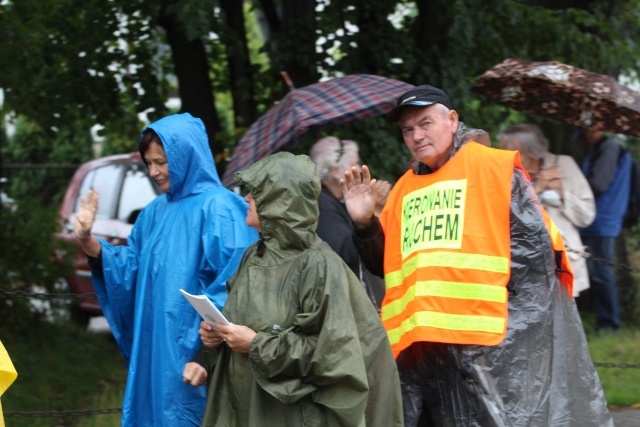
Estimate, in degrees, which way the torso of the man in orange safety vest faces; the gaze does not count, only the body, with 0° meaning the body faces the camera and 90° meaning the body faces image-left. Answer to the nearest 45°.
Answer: approximately 45°

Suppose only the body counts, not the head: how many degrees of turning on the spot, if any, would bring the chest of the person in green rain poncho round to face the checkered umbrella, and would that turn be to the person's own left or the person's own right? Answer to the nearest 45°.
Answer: approximately 90° to the person's own right

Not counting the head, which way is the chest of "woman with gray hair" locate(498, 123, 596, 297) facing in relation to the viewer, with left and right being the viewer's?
facing to the left of the viewer

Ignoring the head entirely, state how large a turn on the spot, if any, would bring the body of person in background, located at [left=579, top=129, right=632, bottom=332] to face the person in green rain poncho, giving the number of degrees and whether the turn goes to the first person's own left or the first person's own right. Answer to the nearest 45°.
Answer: approximately 90° to the first person's own left

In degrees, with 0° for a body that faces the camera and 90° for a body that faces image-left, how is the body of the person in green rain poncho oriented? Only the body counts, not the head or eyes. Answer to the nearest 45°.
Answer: approximately 90°
